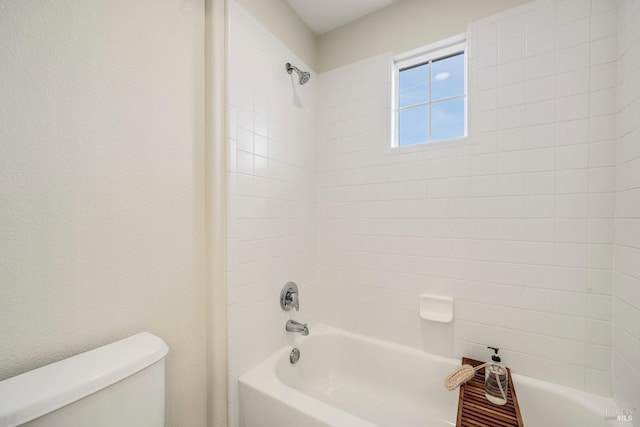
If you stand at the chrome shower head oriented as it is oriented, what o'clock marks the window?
The window is roughly at 11 o'clock from the chrome shower head.

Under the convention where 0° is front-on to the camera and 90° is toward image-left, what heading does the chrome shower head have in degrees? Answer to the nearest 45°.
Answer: approximately 315°
